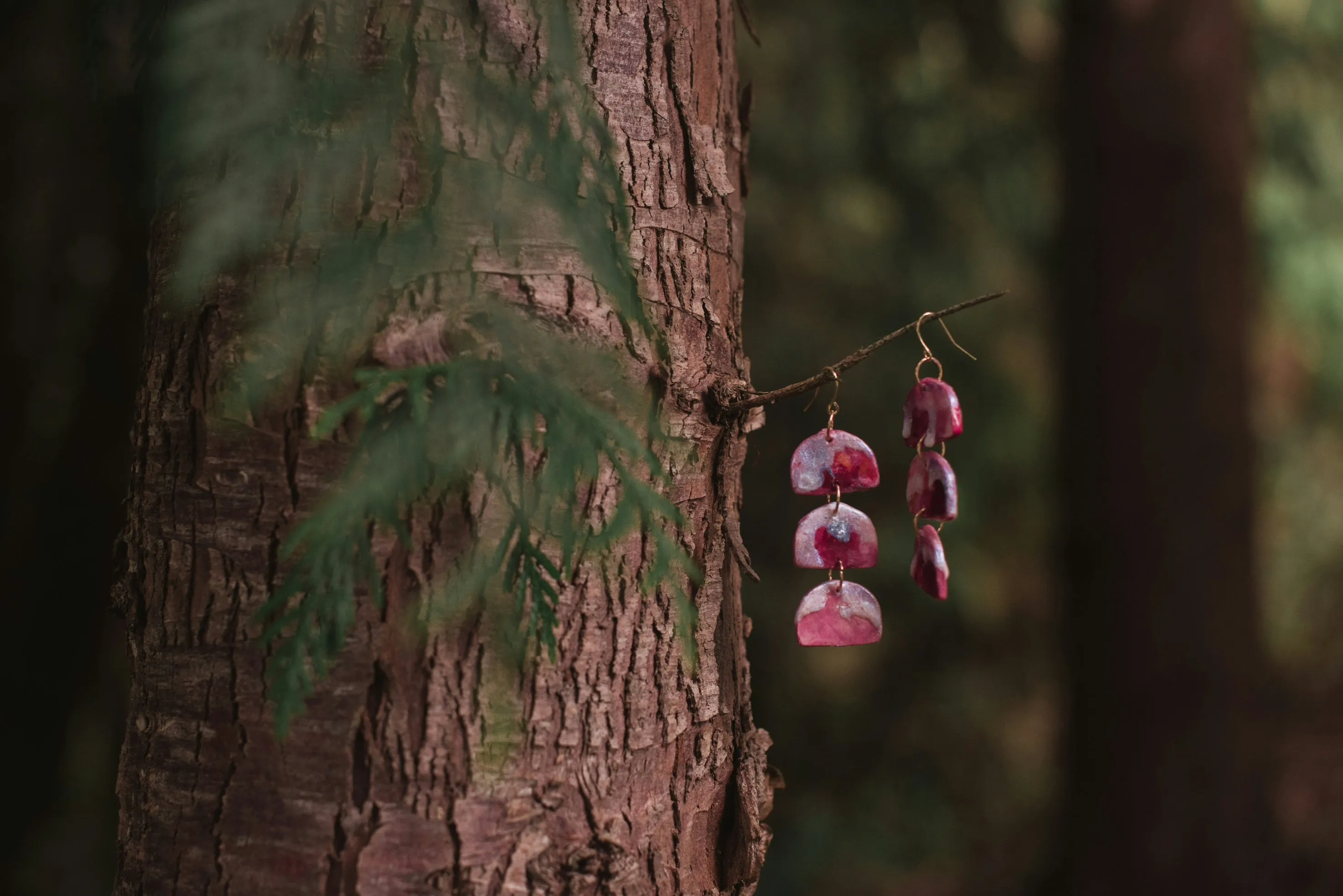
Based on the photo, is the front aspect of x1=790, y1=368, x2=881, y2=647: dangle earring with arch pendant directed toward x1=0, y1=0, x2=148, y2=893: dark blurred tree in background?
no

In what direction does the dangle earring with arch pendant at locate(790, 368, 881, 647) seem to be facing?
toward the camera

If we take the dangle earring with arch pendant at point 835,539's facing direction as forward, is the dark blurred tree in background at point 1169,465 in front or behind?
behind

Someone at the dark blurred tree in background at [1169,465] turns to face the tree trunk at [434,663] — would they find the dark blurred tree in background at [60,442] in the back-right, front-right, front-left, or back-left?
front-right

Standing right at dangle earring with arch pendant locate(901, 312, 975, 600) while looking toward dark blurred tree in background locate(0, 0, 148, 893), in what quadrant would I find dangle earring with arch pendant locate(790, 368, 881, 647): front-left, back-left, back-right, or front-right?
front-left

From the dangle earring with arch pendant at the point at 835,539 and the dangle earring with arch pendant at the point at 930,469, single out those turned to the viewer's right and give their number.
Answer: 0

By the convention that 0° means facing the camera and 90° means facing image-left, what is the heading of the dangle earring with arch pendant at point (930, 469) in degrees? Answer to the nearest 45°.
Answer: approximately 45°
